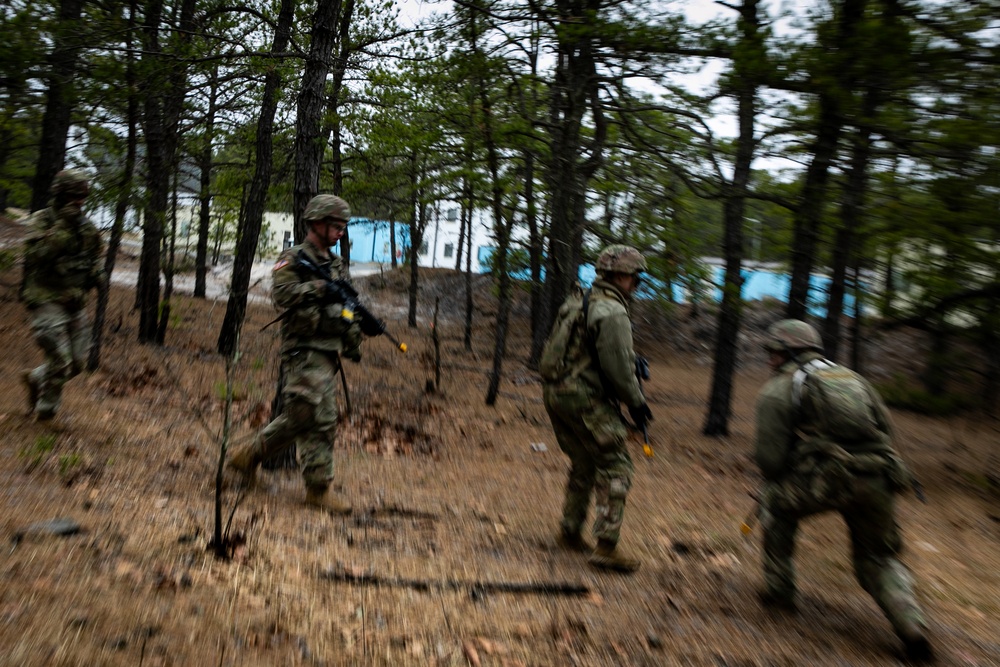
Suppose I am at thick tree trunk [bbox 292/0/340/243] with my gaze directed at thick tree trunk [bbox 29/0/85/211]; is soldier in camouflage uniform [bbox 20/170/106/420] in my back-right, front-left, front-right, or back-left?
front-left

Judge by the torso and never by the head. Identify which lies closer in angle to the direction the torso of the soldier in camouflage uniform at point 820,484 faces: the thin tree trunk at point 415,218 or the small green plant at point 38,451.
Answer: the thin tree trunk

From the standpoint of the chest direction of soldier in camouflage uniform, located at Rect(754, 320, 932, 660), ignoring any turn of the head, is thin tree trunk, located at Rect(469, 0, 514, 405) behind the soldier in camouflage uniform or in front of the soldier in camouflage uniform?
in front

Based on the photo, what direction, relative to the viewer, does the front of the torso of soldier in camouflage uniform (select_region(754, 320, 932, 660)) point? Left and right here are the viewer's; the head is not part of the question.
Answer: facing away from the viewer and to the left of the viewer

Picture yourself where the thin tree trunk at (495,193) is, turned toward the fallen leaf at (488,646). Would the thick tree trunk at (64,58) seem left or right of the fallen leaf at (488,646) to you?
right

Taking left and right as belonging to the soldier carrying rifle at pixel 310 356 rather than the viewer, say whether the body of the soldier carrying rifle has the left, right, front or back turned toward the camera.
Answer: right

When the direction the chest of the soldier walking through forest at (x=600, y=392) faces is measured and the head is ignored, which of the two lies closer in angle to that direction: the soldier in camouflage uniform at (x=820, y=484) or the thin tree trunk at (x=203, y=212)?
the soldier in camouflage uniform

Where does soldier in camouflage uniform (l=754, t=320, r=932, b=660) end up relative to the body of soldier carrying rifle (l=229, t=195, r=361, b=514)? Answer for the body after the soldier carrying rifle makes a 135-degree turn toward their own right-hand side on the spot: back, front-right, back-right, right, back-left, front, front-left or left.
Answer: left

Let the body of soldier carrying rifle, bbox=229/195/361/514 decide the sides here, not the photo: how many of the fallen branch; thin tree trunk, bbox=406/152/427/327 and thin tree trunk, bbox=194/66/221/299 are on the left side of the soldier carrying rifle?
2

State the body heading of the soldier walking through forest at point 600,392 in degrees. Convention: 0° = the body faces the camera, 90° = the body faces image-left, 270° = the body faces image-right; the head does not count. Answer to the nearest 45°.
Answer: approximately 270°

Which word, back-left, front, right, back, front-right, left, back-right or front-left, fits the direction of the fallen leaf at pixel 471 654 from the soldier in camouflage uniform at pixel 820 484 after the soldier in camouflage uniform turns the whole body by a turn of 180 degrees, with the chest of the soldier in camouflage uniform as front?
right

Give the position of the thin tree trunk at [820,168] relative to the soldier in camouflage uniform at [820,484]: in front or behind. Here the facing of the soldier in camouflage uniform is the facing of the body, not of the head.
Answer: in front

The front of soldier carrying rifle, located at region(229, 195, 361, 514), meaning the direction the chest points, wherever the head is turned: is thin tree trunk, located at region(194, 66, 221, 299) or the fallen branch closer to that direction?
the fallen branch

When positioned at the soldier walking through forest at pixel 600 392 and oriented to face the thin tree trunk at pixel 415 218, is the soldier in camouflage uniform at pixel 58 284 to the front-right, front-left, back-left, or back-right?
front-left
